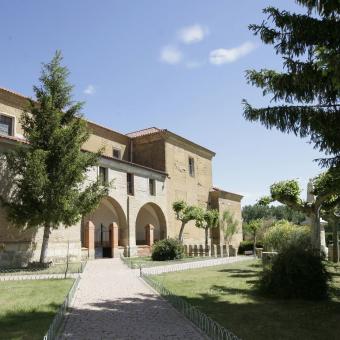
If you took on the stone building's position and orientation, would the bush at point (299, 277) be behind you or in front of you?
in front

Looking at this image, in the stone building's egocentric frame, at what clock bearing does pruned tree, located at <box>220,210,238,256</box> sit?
The pruned tree is roughly at 9 o'clock from the stone building.

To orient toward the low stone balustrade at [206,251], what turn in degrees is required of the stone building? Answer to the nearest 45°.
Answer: approximately 45° to its left

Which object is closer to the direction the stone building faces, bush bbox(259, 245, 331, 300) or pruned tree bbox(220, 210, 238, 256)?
the bush

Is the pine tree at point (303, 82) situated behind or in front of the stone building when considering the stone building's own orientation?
in front
